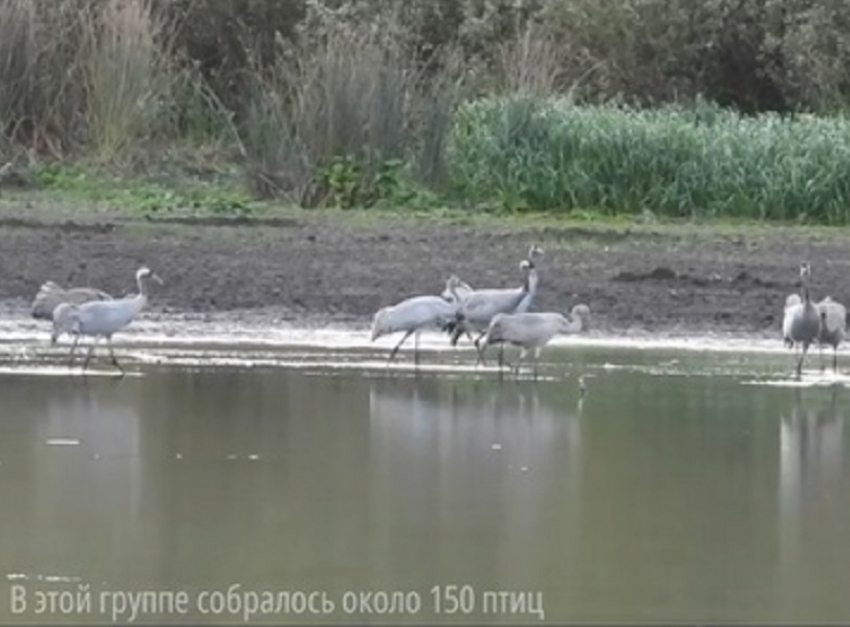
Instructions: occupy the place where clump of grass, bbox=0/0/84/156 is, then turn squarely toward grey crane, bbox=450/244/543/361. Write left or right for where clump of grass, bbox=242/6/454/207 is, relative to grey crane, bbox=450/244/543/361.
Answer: left

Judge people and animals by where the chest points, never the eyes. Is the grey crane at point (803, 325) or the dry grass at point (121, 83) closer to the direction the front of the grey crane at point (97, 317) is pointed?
the grey crane

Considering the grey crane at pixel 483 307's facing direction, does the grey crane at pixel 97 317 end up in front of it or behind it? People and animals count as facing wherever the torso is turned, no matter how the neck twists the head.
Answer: behind

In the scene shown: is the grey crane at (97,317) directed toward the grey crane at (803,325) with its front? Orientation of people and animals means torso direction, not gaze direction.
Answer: yes

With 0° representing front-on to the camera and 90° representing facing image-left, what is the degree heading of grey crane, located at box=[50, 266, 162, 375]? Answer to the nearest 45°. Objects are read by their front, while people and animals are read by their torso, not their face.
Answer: approximately 270°

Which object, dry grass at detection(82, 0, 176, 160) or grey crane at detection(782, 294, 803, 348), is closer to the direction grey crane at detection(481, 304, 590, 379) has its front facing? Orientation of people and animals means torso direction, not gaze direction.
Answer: the grey crane

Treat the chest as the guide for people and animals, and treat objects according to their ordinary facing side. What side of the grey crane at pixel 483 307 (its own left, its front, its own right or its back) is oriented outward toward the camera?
right

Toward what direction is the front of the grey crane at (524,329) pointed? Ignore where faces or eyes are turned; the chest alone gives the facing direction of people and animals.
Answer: to the viewer's right

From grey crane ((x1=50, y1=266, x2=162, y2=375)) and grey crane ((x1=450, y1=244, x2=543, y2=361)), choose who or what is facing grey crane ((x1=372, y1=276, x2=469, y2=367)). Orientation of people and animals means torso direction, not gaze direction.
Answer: grey crane ((x1=50, y1=266, x2=162, y2=375))

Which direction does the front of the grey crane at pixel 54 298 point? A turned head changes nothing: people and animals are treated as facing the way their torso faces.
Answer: to the viewer's right

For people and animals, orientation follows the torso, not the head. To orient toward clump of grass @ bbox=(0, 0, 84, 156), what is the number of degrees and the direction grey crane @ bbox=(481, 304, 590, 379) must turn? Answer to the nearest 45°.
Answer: approximately 135° to its left

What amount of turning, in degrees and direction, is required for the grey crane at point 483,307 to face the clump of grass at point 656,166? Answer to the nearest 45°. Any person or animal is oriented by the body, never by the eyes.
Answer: approximately 90° to its left
